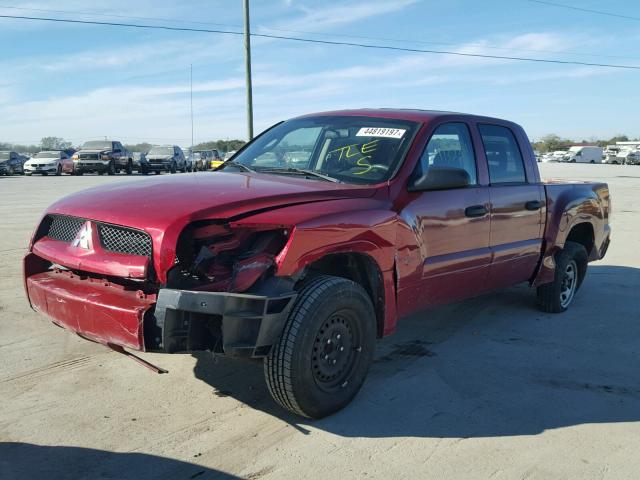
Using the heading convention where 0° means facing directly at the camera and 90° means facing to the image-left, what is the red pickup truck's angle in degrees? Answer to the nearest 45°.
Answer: approximately 45°

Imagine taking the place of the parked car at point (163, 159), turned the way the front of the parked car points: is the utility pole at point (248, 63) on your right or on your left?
on your left

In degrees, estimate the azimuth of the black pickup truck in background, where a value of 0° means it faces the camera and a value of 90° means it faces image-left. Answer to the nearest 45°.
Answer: approximately 45°

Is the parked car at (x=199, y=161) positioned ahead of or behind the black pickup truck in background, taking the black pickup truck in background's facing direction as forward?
behind

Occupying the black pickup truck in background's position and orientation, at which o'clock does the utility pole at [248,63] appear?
The utility pole is roughly at 10 o'clock from the black pickup truck in background.
